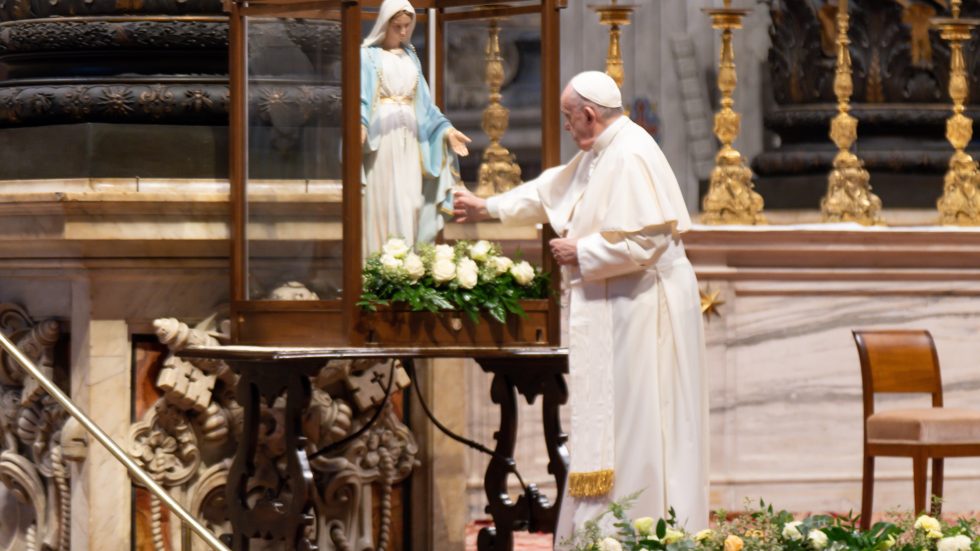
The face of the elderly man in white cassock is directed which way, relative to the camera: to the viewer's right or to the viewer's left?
to the viewer's left

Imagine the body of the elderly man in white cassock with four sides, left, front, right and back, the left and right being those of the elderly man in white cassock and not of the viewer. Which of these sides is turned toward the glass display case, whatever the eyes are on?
front

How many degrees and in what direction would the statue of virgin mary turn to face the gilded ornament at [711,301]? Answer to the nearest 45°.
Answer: approximately 90° to its left

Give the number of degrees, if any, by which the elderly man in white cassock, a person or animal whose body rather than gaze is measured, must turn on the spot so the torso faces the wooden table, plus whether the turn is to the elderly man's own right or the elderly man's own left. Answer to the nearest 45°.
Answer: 0° — they already face it

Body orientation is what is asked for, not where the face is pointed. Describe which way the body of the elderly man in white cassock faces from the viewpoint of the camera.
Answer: to the viewer's left

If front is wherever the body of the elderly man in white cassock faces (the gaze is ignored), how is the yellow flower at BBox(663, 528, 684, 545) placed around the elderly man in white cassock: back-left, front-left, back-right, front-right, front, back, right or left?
left
